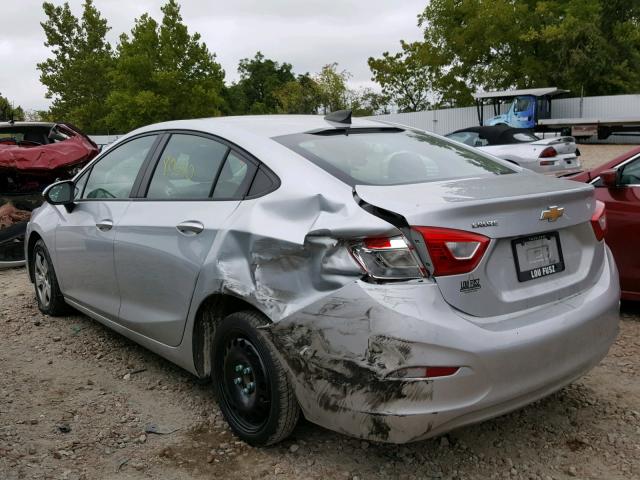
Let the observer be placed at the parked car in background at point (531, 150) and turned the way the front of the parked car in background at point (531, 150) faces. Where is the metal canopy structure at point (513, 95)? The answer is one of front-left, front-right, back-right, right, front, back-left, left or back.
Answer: front-right

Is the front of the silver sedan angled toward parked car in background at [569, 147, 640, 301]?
no

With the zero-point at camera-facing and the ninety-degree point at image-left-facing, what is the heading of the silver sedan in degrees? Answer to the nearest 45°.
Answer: approximately 135°

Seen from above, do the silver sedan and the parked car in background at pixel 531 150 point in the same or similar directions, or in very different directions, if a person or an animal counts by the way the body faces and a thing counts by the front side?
same or similar directions

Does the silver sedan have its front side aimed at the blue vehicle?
no

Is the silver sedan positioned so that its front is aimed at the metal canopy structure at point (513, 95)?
no

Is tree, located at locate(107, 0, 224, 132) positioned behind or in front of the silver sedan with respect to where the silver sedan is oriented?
in front

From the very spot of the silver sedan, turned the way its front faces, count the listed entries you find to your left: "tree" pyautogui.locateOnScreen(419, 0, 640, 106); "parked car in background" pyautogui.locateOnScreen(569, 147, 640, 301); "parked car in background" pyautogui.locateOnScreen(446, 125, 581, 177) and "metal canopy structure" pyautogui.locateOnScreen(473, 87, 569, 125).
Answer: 0

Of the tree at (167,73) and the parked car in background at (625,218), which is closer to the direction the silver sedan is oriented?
the tree

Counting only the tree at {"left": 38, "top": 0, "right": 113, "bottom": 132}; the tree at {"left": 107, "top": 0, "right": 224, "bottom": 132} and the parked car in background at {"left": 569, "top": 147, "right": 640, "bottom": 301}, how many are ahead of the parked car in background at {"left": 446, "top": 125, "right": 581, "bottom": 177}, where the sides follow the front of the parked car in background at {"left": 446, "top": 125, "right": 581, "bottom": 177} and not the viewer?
2

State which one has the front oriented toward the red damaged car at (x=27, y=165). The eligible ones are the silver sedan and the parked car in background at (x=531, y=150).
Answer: the silver sedan

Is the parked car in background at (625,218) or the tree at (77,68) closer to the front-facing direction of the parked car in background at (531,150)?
the tree

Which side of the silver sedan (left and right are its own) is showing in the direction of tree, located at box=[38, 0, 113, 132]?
front

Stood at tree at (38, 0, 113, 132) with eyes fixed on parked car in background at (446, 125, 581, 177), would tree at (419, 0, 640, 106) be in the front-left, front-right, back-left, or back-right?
front-left

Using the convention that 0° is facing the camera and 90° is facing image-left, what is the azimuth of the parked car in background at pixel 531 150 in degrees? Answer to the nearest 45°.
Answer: approximately 135°

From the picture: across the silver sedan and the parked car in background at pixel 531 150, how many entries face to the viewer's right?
0

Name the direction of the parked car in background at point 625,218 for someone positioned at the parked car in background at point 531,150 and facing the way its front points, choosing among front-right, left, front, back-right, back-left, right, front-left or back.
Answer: back-left
